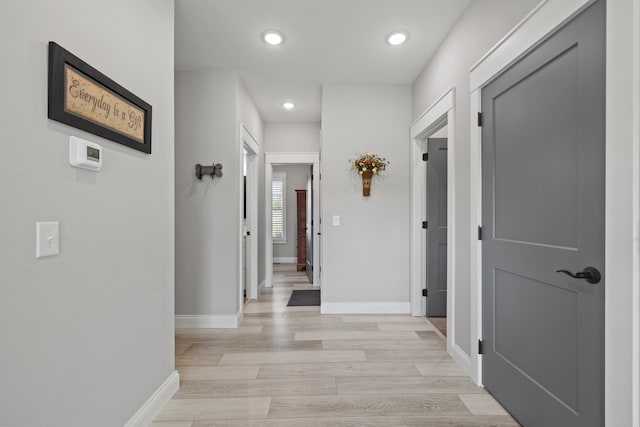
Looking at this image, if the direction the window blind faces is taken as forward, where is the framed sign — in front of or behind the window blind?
in front

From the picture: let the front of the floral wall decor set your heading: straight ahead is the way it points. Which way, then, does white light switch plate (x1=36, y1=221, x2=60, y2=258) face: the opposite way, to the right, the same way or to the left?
to the left

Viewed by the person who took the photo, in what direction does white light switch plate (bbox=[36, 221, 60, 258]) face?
facing the viewer and to the right of the viewer

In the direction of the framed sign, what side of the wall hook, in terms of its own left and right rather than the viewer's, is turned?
front

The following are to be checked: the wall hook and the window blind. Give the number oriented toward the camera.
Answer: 2

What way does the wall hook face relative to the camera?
toward the camera

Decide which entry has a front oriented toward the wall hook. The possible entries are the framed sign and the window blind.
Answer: the window blind

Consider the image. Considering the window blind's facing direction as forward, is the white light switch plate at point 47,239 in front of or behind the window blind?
in front

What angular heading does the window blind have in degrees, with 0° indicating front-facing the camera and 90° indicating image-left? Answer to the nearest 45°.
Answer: approximately 0°

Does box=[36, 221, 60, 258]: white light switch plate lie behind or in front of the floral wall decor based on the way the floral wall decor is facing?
in front

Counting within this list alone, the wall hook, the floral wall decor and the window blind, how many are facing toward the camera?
3

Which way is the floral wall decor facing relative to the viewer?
toward the camera

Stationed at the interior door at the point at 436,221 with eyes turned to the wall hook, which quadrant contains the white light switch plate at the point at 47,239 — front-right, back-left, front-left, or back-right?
front-left

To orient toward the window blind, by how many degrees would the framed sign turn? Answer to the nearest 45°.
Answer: approximately 90° to its left

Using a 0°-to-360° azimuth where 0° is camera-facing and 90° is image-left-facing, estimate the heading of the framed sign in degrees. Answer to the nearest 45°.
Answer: approximately 315°
